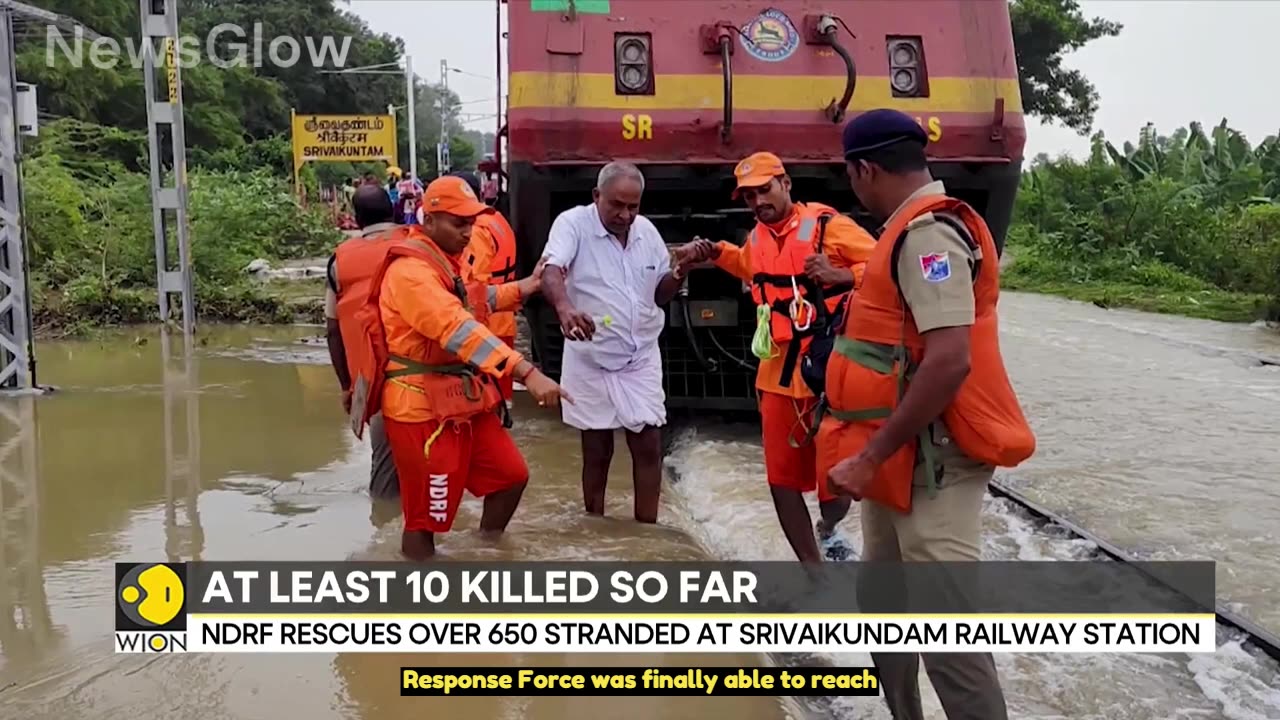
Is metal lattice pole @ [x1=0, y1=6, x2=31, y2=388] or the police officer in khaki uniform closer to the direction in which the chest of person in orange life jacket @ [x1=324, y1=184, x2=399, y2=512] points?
the metal lattice pole

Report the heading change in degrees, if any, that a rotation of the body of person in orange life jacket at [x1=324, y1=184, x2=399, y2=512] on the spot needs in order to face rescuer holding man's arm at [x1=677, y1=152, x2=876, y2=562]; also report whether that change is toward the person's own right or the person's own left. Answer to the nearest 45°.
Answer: approximately 135° to the person's own right

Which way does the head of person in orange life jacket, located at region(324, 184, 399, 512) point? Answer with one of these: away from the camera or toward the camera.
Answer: away from the camera

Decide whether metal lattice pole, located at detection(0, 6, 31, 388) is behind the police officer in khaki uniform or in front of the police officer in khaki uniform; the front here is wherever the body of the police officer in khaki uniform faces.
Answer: in front

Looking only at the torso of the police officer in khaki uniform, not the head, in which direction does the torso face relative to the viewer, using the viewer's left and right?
facing to the left of the viewer

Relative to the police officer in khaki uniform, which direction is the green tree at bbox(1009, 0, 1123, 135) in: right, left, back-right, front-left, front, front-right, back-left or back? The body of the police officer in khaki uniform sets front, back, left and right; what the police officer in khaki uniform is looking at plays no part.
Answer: right

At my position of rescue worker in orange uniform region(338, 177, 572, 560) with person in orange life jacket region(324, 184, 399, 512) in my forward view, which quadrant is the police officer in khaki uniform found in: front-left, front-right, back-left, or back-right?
back-right

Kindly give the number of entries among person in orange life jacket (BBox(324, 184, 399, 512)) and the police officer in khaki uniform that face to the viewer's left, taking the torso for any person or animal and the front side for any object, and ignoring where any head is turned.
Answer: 1

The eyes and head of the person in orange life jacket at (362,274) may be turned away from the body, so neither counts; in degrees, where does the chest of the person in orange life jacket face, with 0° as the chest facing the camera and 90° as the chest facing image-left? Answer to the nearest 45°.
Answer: approximately 180°

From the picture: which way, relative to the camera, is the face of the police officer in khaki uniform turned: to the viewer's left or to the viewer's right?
to the viewer's left

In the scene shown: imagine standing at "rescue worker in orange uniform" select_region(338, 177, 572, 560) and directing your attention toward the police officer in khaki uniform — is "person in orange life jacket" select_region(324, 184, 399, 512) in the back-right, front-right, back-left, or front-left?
back-left

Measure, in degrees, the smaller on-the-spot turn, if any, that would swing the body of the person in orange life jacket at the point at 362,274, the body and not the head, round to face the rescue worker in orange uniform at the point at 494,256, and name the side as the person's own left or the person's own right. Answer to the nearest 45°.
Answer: approximately 45° to the person's own right
